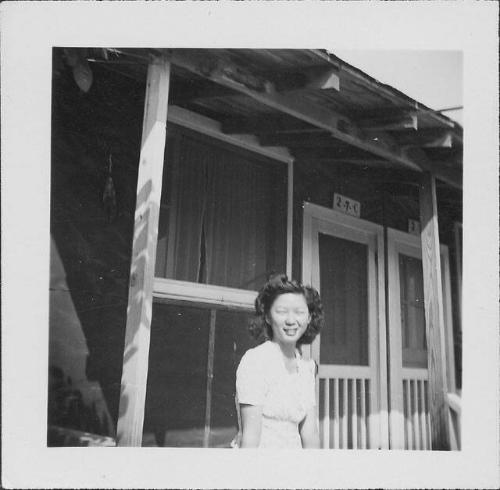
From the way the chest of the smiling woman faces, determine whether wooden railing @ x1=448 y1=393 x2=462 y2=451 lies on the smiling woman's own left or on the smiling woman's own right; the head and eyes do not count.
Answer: on the smiling woman's own left

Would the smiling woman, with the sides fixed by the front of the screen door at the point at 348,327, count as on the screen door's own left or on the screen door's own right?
on the screen door's own right

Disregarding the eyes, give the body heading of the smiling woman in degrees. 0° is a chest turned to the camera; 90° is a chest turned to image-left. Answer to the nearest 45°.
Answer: approximately 315°

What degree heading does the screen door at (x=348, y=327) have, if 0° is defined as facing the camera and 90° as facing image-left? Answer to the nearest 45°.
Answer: approximately 315°

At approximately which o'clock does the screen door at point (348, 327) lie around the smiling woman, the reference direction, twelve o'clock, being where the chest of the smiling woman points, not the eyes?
The screen door is roughly at 8 o'clock from the smiling woman.

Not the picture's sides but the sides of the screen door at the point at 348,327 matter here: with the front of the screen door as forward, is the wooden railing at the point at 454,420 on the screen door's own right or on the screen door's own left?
on the screen door's own left

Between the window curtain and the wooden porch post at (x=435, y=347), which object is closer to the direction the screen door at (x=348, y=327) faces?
the wooden porch post
